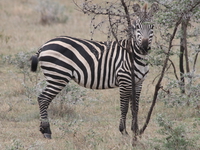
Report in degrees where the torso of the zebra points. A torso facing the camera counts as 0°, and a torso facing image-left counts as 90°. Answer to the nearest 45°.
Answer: approximately 270°

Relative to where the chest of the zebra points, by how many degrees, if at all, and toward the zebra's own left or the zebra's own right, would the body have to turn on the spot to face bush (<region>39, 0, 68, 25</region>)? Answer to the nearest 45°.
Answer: approximately 90° to the zebra's own left
